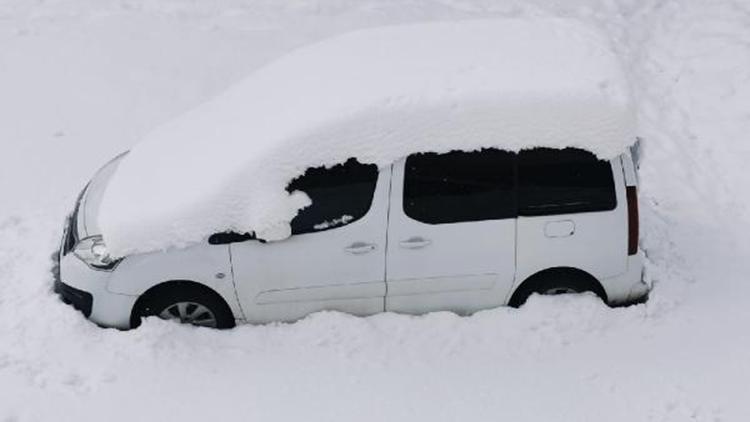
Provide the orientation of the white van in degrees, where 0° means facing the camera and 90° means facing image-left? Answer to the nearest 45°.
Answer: approximately 90°
